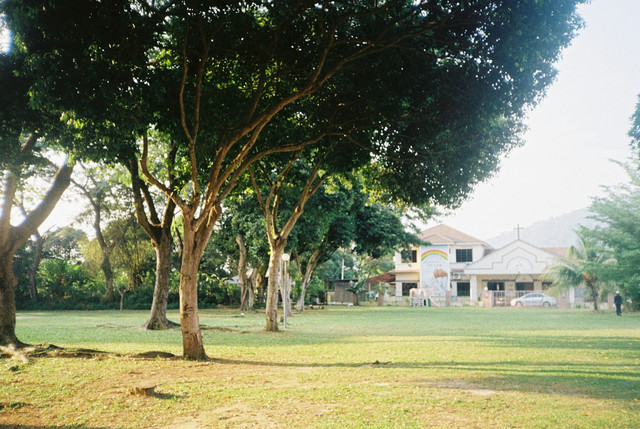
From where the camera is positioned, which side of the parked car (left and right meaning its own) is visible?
left

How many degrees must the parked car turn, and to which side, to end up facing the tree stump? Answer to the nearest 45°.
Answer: approximately 90° to its left
